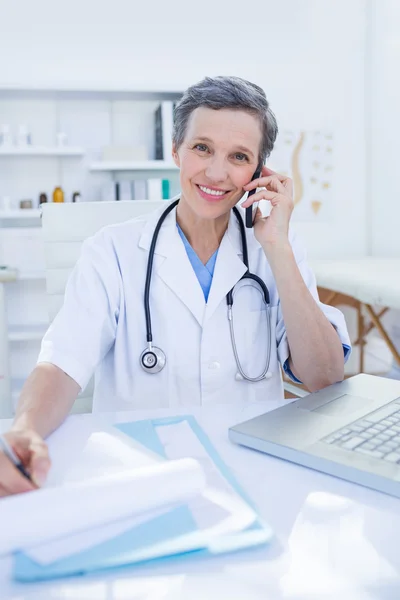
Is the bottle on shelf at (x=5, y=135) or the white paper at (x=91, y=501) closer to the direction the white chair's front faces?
the white paper

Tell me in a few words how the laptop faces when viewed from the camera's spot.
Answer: facing away from the viewer and to the left of the viewer

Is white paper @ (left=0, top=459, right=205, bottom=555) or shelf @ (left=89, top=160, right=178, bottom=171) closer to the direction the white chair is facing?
the white paper

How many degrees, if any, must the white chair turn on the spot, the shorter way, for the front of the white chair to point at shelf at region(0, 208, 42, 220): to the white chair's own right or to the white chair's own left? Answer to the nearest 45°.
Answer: approximately 180°

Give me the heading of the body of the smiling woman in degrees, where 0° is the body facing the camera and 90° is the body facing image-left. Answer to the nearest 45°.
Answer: approximately 0°

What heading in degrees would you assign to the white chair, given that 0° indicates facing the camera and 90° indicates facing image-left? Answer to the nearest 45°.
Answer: approximately 0°
